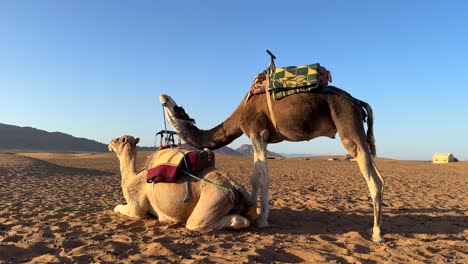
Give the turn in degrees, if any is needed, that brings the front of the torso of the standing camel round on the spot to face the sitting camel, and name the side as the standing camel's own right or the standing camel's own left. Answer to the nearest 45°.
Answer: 0° — it already faces it

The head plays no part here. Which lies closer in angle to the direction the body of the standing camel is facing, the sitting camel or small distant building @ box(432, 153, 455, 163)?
the sitting camel

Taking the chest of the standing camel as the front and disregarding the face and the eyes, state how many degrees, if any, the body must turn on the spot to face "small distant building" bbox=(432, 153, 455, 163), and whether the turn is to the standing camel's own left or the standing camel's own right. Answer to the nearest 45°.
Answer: approximately 135° to the standing camel's own right

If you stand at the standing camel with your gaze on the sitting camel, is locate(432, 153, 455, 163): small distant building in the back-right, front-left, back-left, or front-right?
back-right

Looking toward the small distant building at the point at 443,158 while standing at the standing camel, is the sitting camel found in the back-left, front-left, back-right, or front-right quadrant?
back-left

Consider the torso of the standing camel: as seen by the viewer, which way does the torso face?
to the viewer's left
